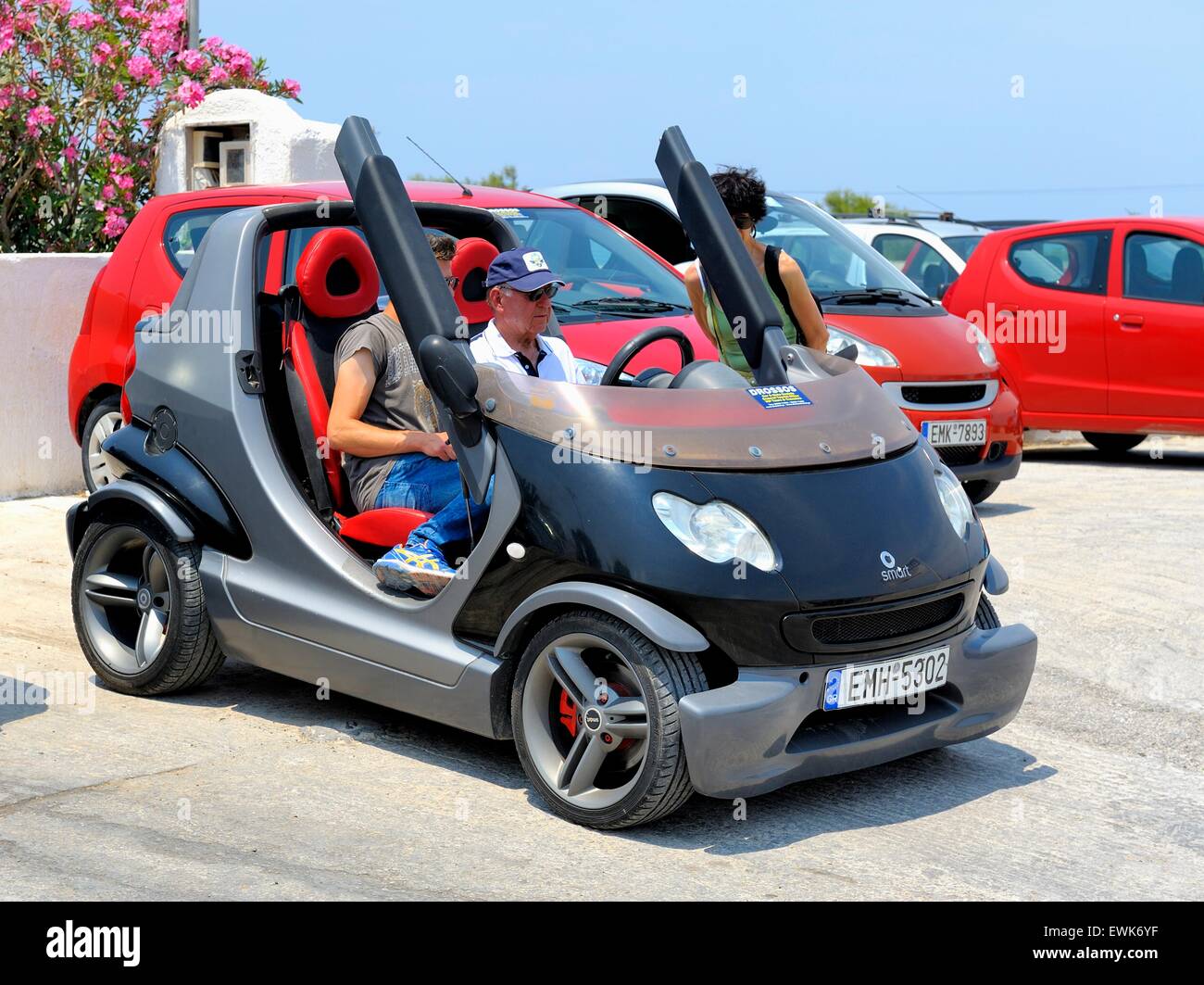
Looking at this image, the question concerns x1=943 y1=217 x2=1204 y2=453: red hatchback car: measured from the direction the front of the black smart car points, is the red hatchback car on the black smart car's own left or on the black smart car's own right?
on the black smart car's own left

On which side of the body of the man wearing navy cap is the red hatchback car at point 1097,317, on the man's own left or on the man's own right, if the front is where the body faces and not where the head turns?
on the man's own left

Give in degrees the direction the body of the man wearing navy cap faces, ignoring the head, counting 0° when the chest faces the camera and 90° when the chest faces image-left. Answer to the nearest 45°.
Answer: approximately 315°

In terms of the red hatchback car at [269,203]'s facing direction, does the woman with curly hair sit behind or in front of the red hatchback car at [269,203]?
in front

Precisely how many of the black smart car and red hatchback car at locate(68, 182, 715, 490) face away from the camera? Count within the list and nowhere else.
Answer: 0

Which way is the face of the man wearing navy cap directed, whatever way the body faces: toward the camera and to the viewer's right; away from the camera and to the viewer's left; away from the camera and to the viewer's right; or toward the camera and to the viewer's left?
toward the camera and to the viewer's right

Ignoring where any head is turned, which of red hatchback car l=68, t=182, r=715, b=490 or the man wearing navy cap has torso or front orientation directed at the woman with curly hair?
the red hatchback car

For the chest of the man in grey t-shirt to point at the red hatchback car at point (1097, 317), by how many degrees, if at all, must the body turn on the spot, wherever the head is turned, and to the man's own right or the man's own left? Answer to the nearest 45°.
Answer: approximately 90° to the man's own left
